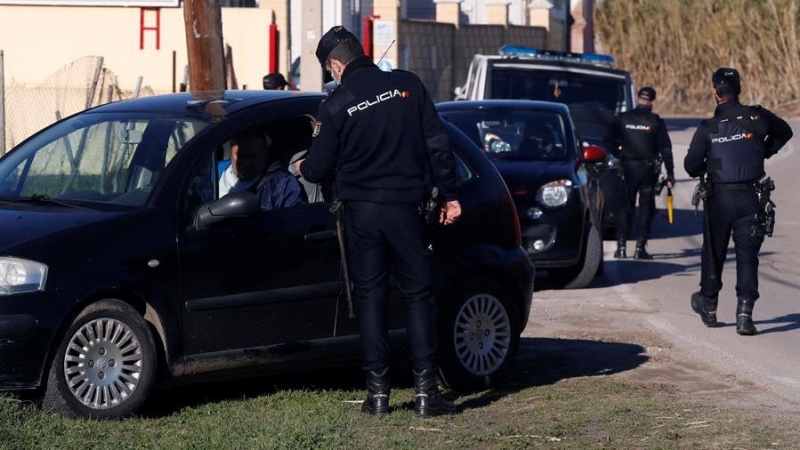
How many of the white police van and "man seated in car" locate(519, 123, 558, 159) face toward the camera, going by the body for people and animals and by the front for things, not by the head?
2

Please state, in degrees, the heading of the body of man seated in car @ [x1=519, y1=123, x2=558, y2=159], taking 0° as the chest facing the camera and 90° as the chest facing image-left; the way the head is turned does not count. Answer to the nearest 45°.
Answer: approximately 0°

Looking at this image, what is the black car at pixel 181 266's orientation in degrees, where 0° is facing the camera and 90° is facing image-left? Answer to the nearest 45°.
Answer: approximately 45°

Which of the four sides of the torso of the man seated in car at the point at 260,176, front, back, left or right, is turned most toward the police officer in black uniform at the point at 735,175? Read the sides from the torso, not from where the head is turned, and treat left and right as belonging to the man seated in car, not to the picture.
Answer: back

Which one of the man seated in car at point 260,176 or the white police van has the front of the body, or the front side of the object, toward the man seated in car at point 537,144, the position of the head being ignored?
the white police van

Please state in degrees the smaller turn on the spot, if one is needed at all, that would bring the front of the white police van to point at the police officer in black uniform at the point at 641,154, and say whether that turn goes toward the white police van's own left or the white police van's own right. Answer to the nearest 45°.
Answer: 0° — it already faces them

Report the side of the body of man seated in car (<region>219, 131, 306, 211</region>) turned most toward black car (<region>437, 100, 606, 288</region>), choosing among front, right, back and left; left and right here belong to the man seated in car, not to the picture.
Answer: back

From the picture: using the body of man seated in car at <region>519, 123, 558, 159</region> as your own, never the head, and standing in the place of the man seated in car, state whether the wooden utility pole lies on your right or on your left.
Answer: on your right

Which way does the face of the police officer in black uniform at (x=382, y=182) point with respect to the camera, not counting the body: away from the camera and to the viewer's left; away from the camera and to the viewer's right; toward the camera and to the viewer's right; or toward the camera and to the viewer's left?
away from the camera and to the viewer's left

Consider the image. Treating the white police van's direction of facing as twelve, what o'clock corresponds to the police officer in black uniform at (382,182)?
The police officer in black uniform is roughly at 12 o'clock from the white police van.

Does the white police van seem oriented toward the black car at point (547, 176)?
yes
